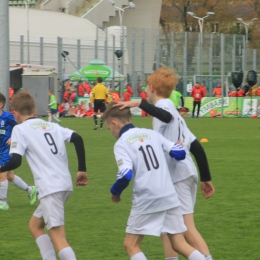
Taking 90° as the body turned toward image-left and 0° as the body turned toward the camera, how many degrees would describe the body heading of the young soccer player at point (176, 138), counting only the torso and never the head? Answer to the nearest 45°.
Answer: approximately 135°

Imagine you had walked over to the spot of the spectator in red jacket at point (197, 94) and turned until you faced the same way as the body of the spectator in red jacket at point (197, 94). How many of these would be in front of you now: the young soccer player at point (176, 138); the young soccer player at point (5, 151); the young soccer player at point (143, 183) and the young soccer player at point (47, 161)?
4

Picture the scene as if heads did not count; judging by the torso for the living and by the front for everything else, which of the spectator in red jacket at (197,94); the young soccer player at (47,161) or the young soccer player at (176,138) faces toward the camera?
the spectator in red jacket

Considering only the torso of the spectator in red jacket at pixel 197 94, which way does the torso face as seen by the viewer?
toward the camera

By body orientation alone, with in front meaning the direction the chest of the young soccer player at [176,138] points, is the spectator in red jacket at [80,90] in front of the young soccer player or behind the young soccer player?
in front

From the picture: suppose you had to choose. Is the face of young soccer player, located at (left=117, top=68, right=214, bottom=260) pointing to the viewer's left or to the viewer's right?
to the viewer's left

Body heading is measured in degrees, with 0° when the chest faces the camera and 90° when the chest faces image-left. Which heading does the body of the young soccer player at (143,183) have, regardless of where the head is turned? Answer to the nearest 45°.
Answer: approximately 135°

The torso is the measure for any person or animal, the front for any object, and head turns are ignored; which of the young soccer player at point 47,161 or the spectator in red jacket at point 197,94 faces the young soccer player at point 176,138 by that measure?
the spectator in red jacket

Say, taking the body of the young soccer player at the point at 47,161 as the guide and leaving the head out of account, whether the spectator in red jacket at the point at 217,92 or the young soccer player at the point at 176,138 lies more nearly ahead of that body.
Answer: the spectator in red jacket

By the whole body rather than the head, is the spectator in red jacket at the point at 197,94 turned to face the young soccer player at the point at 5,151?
yes

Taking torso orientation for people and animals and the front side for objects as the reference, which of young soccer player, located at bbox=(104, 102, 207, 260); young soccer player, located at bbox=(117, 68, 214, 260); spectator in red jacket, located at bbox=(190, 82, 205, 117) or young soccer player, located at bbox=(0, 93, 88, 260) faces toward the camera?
the spectator in red jacket

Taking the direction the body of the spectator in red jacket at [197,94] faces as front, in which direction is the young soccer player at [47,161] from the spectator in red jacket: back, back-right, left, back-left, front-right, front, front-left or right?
front

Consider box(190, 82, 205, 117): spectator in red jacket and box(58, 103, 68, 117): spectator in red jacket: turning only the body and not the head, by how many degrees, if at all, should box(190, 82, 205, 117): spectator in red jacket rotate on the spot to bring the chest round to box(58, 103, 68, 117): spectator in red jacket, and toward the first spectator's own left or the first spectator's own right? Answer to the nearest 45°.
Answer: approximately 90° to the first spectator's own right

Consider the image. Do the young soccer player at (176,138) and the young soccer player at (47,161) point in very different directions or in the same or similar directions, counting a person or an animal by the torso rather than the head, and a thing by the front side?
same or similar directions

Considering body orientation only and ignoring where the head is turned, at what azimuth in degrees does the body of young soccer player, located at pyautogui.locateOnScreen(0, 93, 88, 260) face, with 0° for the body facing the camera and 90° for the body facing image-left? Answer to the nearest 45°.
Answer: approximately 135°

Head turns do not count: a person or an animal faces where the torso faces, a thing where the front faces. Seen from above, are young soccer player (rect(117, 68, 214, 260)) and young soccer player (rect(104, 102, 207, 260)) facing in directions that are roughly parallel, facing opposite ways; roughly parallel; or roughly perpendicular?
roughly parallel

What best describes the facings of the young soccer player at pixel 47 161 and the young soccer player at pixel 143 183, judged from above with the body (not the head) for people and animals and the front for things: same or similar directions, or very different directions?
same or similar directions
